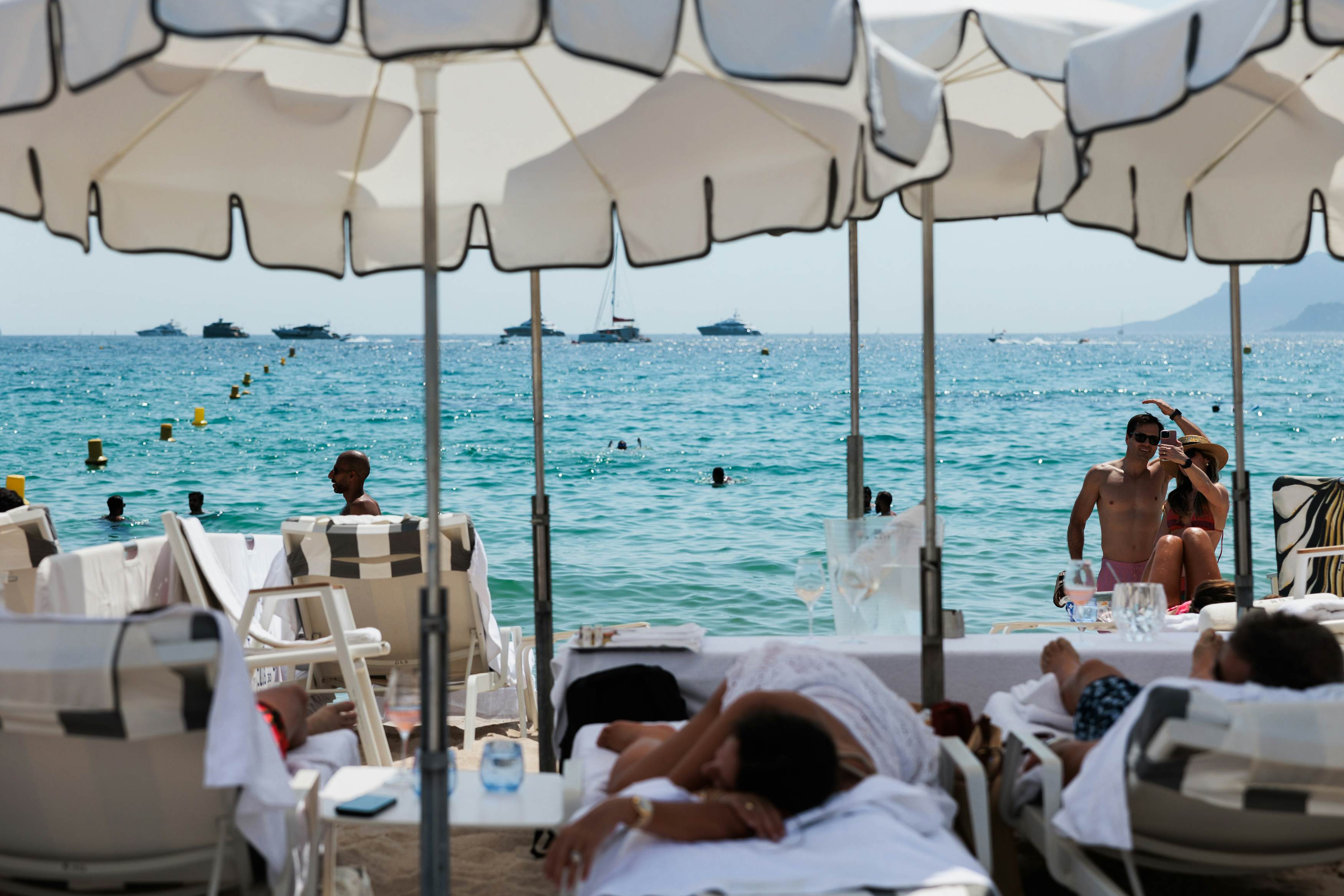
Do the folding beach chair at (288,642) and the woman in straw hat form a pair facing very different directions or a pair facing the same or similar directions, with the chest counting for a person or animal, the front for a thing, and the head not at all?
very different directions

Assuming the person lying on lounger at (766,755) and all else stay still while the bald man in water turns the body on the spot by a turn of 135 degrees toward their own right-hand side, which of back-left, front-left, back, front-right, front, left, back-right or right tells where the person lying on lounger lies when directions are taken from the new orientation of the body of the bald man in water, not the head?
back-right

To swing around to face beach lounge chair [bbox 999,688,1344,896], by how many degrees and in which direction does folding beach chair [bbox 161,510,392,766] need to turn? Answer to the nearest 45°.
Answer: approximately 45° to its right

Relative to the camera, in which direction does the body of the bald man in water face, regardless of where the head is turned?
to the viewer's left

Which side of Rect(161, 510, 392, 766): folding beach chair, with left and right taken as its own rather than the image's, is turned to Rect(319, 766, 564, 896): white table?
right

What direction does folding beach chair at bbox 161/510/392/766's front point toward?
to the viewer's right

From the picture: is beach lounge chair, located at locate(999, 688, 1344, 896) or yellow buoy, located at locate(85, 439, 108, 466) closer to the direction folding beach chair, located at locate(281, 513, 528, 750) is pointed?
the yellow buoy

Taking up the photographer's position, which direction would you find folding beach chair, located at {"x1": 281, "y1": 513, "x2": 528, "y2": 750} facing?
facing away from the viewer and to the right of the viewer

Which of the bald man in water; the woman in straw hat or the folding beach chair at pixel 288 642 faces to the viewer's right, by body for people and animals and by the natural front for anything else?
the folding beach chair

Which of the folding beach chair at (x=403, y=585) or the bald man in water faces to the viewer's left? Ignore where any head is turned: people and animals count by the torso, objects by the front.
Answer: the bald man in water
